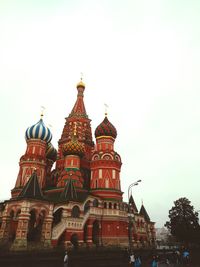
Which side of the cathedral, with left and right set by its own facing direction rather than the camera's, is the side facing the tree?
left

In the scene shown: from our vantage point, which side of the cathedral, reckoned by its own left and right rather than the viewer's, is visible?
front
